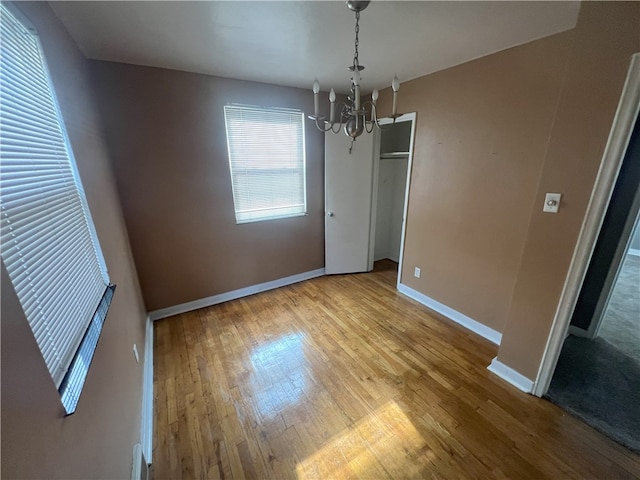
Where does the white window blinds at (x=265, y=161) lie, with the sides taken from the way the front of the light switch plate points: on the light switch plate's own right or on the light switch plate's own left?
on the light switch plate's own right

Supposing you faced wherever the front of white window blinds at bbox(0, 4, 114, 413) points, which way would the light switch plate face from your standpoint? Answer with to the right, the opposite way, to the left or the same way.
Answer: the opposite way

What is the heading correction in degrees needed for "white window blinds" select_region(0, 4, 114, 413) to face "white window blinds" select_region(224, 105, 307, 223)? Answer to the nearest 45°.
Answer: approximately 45° to its left

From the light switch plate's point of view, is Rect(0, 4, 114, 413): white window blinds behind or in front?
in front

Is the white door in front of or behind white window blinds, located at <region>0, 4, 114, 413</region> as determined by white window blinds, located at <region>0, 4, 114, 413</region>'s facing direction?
in front

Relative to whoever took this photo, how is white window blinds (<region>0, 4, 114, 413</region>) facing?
facing to the right of the viewer

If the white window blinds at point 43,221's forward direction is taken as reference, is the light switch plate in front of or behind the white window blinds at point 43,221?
in front

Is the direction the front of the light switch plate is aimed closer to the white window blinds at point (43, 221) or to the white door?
the white window blinds

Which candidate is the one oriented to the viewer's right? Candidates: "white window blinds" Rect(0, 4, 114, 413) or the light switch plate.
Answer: the white window blinds
